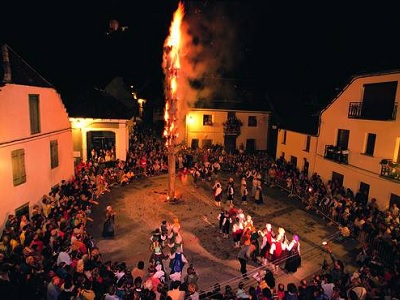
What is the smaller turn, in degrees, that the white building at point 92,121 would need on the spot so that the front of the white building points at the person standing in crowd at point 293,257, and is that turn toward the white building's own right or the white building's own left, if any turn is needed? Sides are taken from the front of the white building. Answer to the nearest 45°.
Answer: approximately 45° to the white building's own left

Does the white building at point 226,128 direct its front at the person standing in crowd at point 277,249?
yes

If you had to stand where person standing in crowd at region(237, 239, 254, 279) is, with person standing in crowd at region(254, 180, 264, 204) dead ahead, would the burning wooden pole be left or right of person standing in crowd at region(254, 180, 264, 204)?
left

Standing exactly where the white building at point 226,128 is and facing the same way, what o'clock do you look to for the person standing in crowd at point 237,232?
The person standing in crowd is roughly at 12 o'clock from the white building.

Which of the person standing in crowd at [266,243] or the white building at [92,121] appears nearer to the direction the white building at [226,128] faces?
the person standing in crowd

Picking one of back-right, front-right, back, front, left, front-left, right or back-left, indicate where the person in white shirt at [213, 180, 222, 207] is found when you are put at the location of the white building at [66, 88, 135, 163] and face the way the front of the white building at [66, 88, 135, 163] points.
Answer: front-left

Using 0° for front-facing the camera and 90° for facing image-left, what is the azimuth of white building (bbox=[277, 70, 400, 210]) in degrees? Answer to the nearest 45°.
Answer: approximately 45°

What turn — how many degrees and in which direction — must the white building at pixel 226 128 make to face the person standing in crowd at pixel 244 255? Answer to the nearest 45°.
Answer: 0° — it already faces them

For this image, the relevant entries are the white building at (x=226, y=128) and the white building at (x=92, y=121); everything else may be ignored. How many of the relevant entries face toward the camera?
2

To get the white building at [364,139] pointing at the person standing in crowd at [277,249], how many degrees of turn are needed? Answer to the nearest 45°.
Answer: approximately 45° to its left

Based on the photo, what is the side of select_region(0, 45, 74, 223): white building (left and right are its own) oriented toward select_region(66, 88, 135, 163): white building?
left

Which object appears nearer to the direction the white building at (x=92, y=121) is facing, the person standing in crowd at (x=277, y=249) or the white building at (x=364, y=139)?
the person standing in crowd
